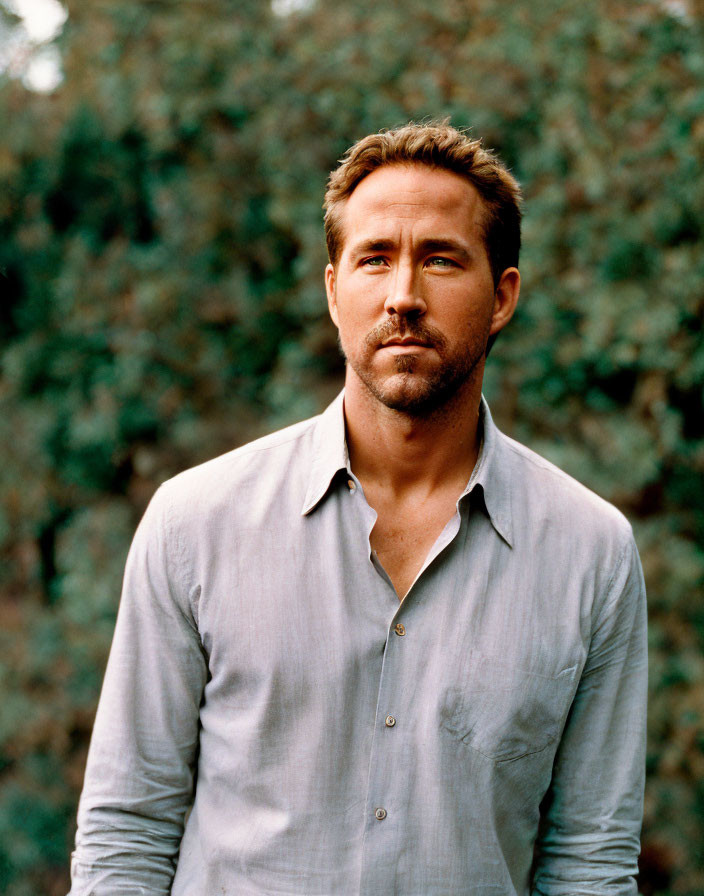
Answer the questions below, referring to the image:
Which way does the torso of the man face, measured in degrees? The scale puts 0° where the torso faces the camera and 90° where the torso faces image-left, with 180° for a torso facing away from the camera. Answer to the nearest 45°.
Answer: approximately 0°
